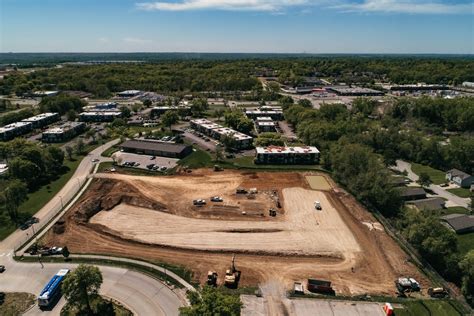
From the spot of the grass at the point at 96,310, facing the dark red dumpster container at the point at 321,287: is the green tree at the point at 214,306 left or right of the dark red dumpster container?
right

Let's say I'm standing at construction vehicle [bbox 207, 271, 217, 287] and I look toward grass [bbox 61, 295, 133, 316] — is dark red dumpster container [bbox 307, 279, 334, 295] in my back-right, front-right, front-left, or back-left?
back-left

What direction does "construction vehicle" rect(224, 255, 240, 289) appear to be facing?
away from the camera

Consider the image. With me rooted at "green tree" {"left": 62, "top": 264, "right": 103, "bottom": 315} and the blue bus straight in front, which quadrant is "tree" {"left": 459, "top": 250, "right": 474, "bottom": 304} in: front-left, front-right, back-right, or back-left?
back-right
